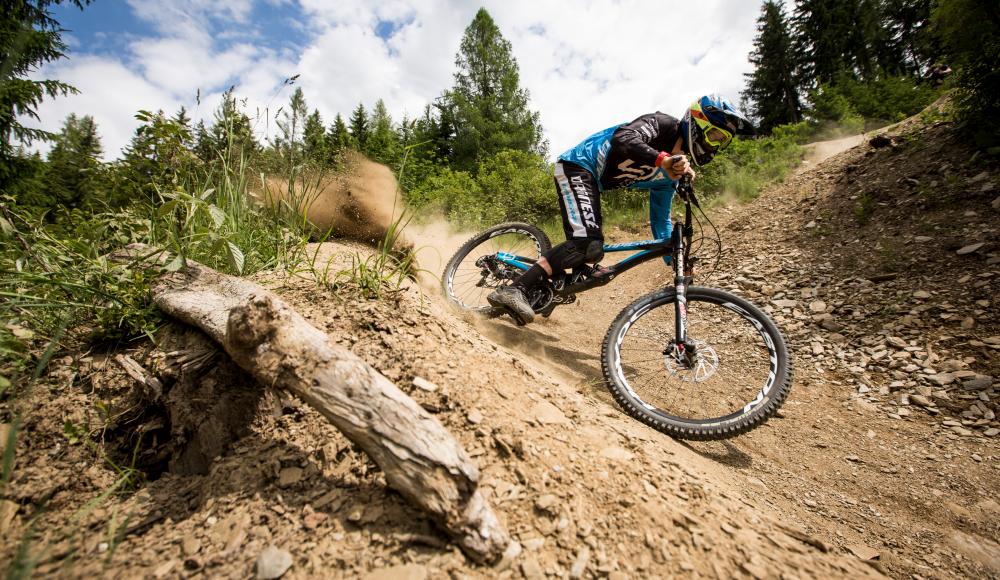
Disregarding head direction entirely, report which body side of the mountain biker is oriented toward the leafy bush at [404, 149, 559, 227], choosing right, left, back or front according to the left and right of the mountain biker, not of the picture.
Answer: back

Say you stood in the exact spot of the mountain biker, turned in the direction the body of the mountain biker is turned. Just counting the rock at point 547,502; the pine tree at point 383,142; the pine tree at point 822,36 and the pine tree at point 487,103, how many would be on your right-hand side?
1

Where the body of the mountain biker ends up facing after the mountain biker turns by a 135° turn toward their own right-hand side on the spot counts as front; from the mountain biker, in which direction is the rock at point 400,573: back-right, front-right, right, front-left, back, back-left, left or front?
front-left

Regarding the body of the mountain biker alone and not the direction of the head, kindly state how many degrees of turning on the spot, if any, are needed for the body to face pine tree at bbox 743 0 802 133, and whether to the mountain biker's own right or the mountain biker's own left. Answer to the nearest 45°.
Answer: approximately 90° to the mountain biker's own left

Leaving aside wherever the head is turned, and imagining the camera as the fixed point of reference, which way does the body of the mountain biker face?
to the viewer's right

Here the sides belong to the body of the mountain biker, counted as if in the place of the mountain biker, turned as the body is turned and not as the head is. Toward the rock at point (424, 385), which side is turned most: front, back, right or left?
right

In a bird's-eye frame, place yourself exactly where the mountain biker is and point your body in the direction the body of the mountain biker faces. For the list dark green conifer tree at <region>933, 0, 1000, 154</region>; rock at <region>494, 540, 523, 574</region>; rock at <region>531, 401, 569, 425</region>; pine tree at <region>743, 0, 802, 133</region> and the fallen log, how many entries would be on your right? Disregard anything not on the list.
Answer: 3

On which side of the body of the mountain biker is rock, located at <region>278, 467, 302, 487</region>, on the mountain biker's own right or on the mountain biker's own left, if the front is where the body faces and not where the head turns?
on the mountain biker's own right

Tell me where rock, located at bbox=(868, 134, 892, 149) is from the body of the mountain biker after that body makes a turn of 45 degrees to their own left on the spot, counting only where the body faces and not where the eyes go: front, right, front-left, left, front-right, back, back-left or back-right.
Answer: front

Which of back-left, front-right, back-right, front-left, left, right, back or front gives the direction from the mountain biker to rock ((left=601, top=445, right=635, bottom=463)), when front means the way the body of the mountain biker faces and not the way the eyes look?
right

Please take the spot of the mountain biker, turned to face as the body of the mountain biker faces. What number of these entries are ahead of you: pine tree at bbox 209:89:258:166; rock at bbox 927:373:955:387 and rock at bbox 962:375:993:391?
2

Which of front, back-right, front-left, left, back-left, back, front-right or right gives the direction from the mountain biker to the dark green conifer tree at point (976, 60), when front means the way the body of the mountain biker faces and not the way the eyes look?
front-left

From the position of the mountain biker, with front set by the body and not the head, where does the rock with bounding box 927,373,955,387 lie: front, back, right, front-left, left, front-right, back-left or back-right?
front

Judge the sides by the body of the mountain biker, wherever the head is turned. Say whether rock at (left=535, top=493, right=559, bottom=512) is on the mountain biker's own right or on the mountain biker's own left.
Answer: on the mountain biker's own right

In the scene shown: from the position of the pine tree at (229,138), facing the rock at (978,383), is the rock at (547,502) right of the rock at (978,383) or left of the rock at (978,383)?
right

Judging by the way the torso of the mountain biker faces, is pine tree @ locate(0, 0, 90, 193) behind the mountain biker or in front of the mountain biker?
behind
